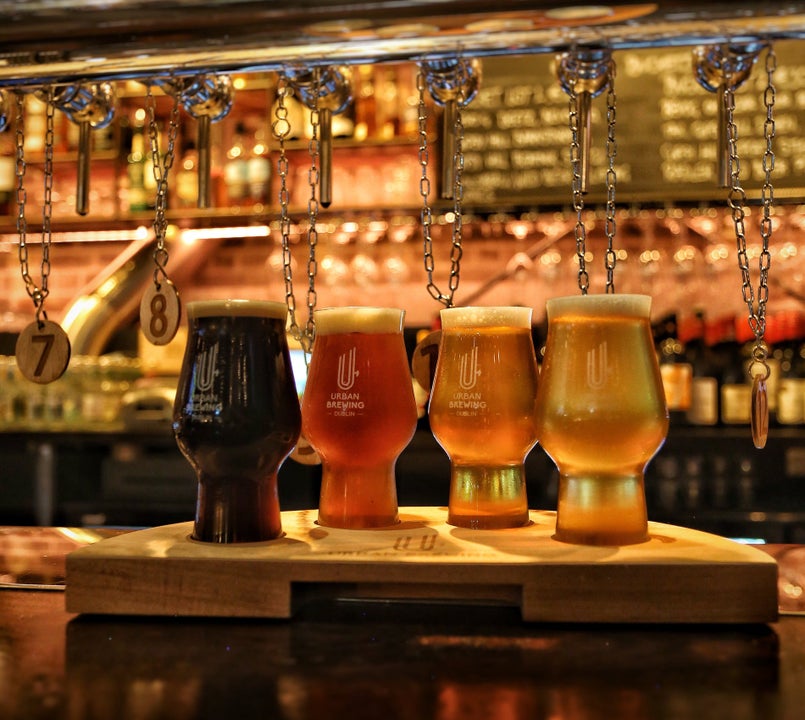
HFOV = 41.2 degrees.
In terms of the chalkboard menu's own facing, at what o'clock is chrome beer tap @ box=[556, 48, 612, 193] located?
The chrome beer tap is roughly at 12 o'clock from the chalkboard menu.

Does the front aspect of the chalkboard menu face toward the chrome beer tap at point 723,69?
yes

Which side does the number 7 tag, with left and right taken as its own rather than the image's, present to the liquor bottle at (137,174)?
back

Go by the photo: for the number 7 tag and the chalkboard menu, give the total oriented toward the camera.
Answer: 2

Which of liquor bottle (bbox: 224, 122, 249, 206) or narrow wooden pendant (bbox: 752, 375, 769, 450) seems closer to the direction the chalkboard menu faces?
the narrow wooden pendant

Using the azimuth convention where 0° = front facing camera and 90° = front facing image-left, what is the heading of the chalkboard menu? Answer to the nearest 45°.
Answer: approximately 0°

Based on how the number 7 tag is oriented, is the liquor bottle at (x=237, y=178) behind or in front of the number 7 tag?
behind

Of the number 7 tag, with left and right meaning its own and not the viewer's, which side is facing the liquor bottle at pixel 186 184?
back

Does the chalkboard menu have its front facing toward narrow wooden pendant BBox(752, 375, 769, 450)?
yes
